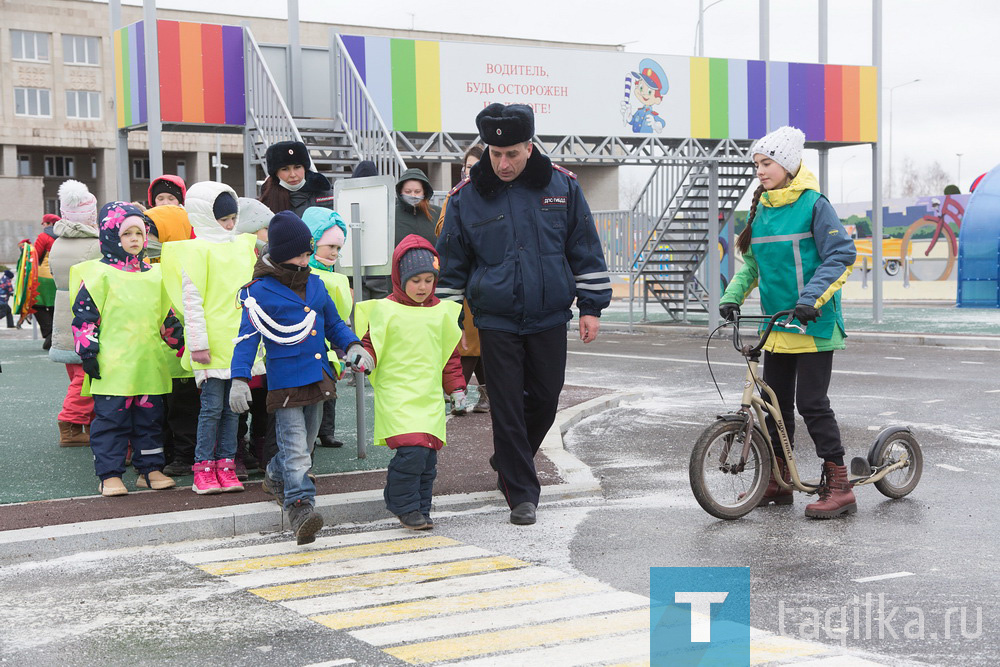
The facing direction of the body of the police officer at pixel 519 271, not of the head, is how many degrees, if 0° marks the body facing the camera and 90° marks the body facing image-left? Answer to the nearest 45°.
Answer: approximately 0°

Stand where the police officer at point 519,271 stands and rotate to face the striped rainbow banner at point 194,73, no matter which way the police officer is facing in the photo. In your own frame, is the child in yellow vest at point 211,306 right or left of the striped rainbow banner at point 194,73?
left

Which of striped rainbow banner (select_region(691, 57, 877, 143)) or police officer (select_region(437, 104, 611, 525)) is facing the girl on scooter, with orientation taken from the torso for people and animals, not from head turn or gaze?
the striped rainbow banner

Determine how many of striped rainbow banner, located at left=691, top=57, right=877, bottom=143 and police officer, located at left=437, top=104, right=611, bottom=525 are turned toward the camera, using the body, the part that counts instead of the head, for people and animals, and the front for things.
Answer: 2

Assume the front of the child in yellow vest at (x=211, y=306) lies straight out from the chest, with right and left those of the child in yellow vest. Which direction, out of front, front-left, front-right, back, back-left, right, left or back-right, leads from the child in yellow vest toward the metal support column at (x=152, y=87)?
back-left

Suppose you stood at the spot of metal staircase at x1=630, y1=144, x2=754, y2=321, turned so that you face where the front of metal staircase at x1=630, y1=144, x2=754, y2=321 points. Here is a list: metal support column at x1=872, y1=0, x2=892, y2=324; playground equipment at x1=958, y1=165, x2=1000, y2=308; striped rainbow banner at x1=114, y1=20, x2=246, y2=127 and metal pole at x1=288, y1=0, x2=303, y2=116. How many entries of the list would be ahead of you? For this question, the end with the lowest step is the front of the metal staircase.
2

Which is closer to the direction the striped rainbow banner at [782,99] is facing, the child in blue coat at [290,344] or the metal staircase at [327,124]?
the child in blue coat
